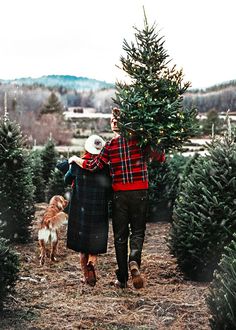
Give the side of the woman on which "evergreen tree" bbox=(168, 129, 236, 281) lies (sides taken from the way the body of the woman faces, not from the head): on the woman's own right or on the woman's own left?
on the woman's own right

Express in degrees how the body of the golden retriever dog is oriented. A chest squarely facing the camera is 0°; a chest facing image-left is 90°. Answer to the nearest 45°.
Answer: approximately 225°

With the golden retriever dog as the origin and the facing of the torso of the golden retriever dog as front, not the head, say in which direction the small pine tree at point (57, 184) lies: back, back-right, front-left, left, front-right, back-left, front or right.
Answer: front-left

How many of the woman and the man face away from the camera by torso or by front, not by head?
2

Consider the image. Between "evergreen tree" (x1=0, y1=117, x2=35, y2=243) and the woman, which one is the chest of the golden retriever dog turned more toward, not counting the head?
the evergreen tree

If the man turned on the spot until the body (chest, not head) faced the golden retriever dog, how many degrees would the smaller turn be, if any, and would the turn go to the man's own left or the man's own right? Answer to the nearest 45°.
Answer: approximately 45° to the man's own left

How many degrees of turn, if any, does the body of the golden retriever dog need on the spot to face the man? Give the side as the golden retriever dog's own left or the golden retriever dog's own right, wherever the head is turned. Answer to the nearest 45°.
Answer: approximately 90° to the golden retriever dog's own right

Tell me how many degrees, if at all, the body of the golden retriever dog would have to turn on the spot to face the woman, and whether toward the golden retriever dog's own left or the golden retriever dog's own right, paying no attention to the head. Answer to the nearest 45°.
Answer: approximately 135° to the golden retriever dog's own right

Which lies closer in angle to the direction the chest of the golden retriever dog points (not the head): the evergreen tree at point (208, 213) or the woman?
the evergreen tree

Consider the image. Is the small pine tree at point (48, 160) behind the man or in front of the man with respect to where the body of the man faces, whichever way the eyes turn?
in front

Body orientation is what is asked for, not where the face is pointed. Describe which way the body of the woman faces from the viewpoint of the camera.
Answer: away from the camera

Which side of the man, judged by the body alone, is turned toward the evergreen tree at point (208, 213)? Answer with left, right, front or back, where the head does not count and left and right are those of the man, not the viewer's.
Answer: right

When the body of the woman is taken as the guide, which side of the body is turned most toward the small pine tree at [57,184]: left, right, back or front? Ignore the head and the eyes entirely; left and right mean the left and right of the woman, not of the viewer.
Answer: front

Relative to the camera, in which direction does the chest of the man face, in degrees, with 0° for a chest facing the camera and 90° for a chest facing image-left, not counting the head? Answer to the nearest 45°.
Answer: approximately 180°

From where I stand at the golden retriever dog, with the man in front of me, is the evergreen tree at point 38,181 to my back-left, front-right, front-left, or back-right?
back-left
